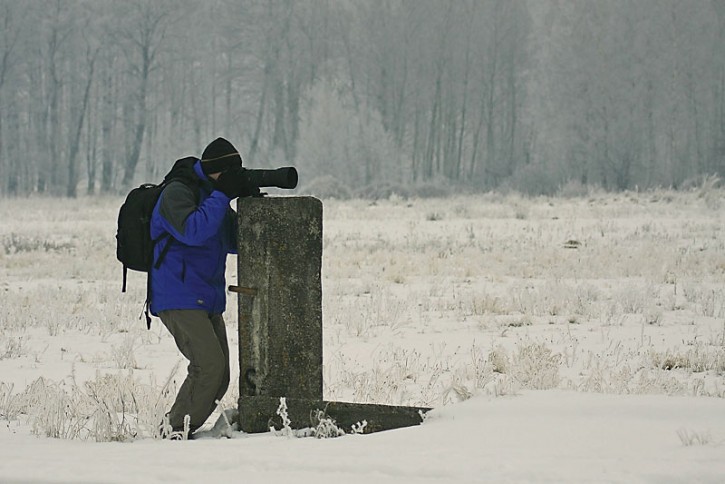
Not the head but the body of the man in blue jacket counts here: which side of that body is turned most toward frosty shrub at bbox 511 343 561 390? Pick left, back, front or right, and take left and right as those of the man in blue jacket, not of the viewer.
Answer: front

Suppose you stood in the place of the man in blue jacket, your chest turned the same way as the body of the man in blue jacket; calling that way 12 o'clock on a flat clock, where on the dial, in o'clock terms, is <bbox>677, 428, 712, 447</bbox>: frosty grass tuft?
The frosty grass tuft is roughly at 1 o'clock from the man in blue jacket.

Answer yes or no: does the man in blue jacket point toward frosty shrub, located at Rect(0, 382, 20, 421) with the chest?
no

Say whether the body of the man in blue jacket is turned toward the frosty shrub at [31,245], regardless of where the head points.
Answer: no

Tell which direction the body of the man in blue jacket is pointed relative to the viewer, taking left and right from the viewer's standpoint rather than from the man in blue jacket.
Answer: facing to the right of the viewer

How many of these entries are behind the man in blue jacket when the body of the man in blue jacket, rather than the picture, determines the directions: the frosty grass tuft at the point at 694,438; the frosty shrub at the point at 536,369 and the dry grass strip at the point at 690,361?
0

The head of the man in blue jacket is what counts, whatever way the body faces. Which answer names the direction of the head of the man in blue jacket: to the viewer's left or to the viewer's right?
to the viewer's right

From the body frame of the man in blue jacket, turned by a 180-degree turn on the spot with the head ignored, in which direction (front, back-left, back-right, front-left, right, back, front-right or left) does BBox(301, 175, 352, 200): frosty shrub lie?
right
